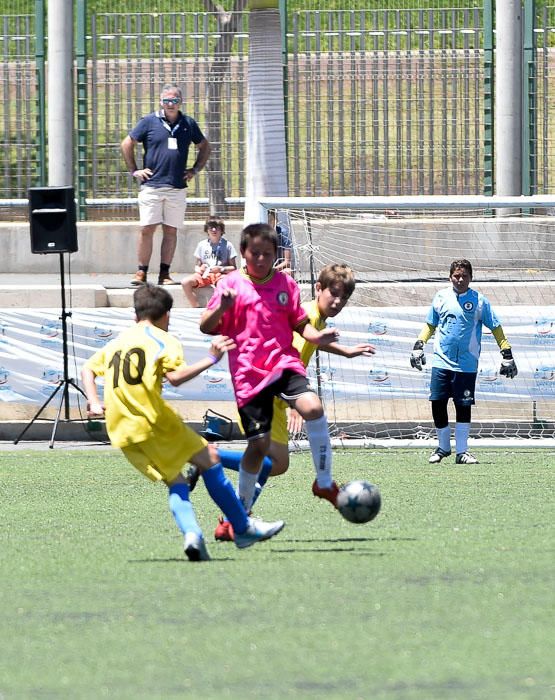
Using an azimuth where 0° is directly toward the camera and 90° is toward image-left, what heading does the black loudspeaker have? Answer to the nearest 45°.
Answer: approximately 0°

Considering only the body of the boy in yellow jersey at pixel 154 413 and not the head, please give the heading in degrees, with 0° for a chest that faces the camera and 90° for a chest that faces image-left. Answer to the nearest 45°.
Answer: approximately 225°

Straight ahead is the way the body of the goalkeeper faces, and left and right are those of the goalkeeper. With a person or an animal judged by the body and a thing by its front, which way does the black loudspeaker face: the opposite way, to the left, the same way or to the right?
the same way

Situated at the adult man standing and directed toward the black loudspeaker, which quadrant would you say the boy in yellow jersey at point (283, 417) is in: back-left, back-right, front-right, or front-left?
front-left

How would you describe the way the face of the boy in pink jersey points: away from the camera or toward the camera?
toward the camera

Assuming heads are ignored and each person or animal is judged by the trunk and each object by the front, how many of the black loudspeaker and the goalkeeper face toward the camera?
2

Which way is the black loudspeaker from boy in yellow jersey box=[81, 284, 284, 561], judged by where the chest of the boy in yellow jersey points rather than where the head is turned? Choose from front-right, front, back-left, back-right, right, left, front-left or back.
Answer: front-left

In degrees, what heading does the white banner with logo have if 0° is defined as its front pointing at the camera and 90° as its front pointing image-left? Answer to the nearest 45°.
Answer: approximately 0°

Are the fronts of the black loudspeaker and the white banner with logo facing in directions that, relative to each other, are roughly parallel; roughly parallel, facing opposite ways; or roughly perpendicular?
roughly parallel

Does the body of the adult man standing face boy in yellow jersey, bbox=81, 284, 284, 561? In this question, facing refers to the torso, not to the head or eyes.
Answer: yes

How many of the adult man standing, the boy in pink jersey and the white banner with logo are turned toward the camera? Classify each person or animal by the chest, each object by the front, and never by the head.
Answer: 3

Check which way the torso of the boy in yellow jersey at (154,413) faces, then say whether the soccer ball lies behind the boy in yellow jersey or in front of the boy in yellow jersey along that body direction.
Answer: in front

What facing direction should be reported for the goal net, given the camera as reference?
facing the viewer

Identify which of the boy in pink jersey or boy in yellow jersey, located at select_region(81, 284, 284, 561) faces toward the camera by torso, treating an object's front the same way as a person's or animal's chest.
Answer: the boy in pink jersey

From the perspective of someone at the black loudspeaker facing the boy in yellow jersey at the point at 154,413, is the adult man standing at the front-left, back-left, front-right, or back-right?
back-left

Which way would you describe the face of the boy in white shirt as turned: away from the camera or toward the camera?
toward the camera
